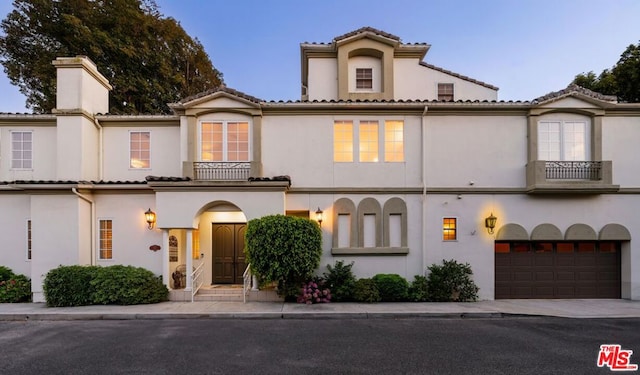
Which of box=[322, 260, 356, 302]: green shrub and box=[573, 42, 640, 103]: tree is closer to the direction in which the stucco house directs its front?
the green shrub

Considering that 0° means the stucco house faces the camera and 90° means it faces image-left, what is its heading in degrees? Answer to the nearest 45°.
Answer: approximately 0°

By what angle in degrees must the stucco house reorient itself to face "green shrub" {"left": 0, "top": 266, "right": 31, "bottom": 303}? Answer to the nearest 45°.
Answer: approximately 90° to its right
